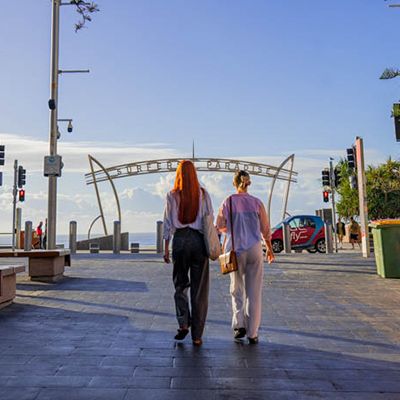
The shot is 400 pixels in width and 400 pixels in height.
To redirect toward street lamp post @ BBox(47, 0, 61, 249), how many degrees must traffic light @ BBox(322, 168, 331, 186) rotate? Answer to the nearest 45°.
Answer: approximately 45° to its right

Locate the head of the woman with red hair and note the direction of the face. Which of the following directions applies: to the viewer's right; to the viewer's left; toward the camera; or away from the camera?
away from the camera

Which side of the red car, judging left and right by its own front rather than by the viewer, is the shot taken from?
left

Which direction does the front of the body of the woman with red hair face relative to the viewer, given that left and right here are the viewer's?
facing away from the viewer

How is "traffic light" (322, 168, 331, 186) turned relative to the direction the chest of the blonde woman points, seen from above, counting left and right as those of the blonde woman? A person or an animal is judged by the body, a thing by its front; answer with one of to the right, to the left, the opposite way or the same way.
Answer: the opposite way

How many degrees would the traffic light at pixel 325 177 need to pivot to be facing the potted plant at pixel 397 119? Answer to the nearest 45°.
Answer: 0° — it already faces it

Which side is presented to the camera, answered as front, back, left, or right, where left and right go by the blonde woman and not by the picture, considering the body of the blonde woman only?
back

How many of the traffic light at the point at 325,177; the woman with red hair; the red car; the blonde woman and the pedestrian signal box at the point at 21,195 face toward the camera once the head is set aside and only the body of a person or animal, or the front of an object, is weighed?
2
